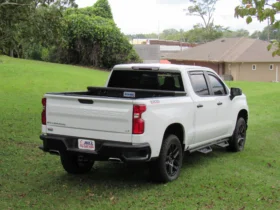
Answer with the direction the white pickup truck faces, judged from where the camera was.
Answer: facing away from the viewer and to the right of the viewer

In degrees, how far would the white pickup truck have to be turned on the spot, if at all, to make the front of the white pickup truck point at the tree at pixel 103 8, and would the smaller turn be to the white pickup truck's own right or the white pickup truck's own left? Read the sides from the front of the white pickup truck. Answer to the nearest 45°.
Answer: approximately 45° to the white pickup truck's own left

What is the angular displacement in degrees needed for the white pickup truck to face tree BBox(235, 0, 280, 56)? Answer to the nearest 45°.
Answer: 0° — it already faces it

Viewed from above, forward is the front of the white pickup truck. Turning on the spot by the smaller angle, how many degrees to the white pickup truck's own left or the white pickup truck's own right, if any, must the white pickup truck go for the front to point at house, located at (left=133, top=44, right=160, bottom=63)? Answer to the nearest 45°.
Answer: approximately 45° to the white pickup truck's own left

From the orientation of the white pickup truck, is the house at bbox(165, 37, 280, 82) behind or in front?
in front
